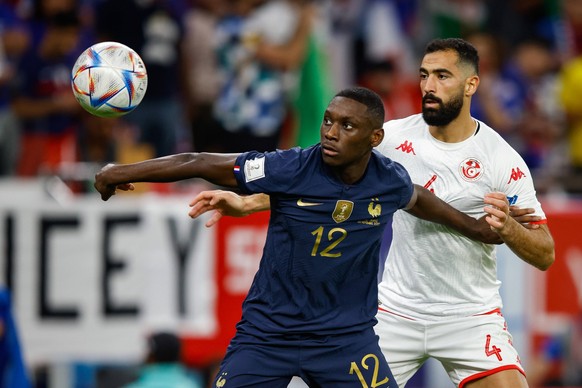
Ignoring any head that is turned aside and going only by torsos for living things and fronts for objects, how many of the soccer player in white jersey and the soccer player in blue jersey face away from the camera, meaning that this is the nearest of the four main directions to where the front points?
0

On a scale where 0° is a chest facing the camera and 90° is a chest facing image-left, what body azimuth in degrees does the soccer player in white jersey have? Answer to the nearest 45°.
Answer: approximately 45°

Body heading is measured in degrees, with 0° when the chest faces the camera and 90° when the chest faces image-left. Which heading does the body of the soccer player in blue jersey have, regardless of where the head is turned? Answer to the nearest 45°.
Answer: approximately 0°

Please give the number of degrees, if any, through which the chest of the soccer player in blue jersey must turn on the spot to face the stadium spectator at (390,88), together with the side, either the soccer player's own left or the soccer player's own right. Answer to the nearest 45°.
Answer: approximately 180°

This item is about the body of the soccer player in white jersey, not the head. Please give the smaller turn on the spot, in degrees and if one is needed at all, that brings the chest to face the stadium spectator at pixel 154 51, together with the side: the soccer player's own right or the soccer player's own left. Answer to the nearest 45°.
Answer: approximately 90° to the soccer player's own right

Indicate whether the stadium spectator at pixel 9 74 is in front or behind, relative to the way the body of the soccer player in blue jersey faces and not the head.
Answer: behind

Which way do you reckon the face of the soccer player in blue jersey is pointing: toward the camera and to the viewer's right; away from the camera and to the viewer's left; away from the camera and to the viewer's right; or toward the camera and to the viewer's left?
toward the camera and to the viewer's left

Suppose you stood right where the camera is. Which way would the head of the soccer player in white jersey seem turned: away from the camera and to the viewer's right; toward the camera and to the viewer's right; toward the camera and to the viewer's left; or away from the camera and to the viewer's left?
toward the camera and to the viewer's left

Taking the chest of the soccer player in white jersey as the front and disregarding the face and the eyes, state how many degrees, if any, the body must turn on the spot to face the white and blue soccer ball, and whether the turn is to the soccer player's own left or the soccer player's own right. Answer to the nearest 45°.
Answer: approximately 45° to the soccer player's own right

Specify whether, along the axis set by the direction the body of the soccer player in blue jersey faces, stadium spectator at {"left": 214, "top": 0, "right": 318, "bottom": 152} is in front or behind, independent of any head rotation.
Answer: behind

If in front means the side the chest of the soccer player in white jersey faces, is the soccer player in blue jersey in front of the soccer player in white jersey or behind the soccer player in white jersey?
in front
